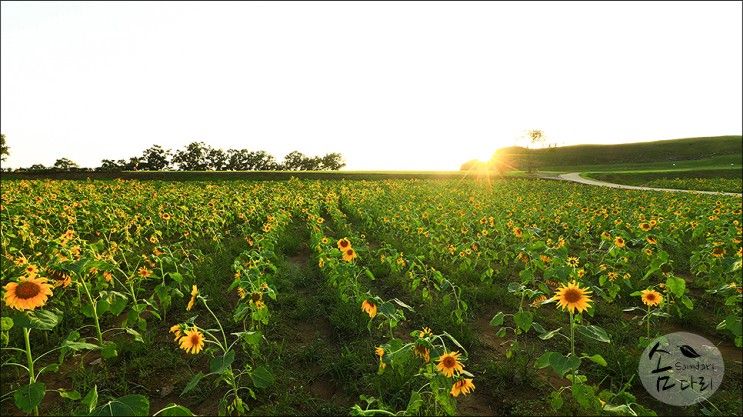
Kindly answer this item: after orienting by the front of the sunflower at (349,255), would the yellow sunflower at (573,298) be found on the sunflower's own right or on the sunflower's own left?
on the sunflower's own left

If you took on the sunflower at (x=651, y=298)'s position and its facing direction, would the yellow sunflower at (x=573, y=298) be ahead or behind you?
ahead

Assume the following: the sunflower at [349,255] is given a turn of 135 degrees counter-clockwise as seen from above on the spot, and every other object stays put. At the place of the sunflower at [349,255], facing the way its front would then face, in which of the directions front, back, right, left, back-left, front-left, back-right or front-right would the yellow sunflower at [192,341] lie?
back

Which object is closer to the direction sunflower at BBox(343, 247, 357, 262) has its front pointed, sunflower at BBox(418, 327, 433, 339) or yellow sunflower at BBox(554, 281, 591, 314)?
the sunflower

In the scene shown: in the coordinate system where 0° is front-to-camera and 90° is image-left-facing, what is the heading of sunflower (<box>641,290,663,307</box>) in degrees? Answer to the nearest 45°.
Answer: approximately 0°

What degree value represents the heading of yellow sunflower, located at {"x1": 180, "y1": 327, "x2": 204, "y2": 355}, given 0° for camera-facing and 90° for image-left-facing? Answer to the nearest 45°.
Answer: approximately 0°

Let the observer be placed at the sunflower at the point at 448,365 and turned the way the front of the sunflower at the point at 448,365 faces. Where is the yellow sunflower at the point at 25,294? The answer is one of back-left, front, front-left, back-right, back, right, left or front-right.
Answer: right
